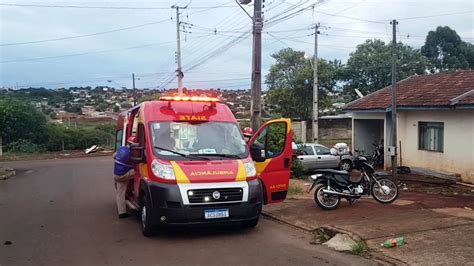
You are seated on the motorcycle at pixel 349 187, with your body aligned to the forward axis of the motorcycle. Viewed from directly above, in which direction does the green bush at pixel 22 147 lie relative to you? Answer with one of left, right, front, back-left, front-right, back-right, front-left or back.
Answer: back-left

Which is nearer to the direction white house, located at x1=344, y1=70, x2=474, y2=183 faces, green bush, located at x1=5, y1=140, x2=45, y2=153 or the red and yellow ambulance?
the red and yellow ambulance

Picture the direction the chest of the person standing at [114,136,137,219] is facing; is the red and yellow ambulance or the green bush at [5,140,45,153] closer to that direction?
the red and yellow ambulance

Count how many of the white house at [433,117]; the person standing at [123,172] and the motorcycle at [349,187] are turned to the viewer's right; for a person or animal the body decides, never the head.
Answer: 2

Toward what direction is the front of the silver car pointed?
to the viewer's right

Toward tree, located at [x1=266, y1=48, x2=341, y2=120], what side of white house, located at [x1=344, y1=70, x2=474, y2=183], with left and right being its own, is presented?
right

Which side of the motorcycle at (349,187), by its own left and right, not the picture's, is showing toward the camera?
right

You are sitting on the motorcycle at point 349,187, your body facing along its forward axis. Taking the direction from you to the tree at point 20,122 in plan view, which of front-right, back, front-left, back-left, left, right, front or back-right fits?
back-left

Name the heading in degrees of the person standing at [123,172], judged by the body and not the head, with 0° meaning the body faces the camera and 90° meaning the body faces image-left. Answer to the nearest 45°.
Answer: approximately 270°
